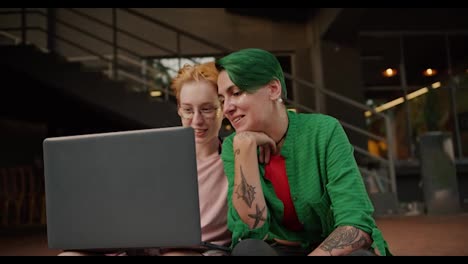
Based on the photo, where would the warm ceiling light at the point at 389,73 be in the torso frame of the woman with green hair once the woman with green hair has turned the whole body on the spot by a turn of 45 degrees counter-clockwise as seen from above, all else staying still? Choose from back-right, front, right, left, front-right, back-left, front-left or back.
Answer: back

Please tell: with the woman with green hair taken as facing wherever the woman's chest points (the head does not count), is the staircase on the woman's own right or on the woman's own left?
on the woman's own right

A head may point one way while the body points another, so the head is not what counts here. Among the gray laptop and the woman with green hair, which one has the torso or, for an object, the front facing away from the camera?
the gray laptop

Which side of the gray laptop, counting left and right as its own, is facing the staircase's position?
front

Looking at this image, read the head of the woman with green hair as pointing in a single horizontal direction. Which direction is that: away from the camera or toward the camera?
toward the camera

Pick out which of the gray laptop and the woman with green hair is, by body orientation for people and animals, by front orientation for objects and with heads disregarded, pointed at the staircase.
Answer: the gray laptop

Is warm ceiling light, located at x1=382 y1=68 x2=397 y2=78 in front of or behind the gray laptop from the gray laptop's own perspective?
in front

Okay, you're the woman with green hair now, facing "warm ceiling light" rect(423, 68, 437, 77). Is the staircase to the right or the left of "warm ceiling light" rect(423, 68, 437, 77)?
left

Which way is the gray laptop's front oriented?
away from the camera

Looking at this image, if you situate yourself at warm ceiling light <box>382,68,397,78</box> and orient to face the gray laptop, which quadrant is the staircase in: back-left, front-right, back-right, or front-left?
front-right

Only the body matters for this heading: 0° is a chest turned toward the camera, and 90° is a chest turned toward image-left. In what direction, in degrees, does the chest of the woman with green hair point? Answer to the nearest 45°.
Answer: approximately 45°

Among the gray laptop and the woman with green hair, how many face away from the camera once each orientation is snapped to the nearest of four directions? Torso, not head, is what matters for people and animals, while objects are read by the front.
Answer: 1
